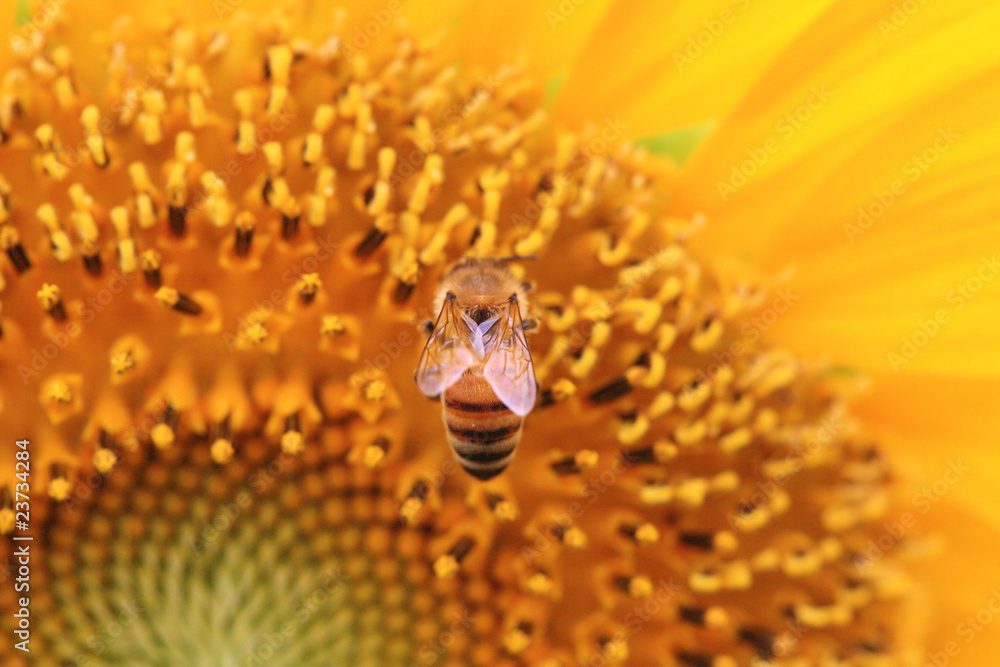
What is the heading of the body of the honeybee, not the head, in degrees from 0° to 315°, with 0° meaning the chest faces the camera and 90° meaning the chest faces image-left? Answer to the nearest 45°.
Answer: approximately 180°
